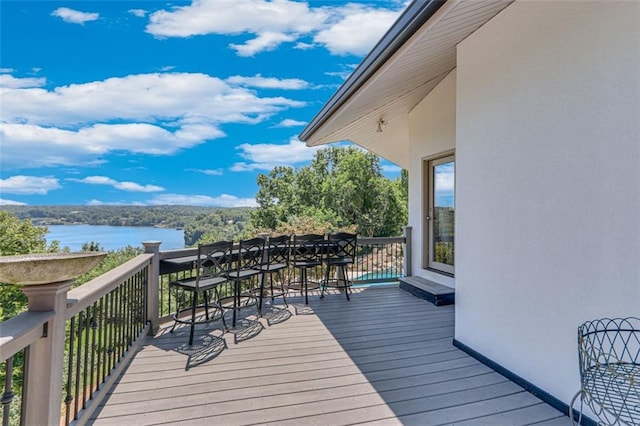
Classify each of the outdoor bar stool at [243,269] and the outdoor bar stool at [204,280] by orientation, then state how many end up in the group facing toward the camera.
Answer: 0

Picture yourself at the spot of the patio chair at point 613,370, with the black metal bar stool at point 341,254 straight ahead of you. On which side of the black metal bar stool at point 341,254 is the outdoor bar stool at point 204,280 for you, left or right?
left

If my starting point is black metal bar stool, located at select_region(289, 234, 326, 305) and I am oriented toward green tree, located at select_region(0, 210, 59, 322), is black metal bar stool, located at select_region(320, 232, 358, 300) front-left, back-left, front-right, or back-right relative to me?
back-right

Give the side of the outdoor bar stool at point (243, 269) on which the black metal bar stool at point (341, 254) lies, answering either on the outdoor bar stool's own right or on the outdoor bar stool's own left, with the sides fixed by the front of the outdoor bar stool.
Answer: on the outdoor bar stool's own right

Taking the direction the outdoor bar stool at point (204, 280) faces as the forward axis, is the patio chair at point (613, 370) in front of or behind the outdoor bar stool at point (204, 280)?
behind

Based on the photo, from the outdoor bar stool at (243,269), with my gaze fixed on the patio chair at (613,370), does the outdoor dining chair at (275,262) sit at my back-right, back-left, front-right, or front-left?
back-left

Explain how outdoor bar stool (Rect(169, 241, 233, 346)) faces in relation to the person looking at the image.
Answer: facing away from the viewer and to the left of the viewer

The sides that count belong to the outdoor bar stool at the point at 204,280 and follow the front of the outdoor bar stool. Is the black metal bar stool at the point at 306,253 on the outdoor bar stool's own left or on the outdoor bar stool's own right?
on the outdoor bar stool's own right

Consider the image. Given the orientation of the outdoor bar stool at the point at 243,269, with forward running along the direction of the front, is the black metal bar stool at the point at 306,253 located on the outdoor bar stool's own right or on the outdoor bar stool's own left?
on the outdoor bar stool's own right

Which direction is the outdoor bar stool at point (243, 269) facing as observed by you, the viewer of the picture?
facing away from the viewer and to the left of the viewer

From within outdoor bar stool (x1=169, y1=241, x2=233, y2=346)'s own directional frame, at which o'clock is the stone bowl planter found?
The stone bowl planter is roughly at 8 o'clock from the outdoor bar stool.

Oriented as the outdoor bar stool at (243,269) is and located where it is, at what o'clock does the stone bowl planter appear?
The stone bowl planter is roughly at 8 o'clock from the outdoor bar stool.

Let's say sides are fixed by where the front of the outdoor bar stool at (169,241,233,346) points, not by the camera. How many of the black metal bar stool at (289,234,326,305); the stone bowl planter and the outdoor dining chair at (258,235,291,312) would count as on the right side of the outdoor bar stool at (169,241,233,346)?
2
